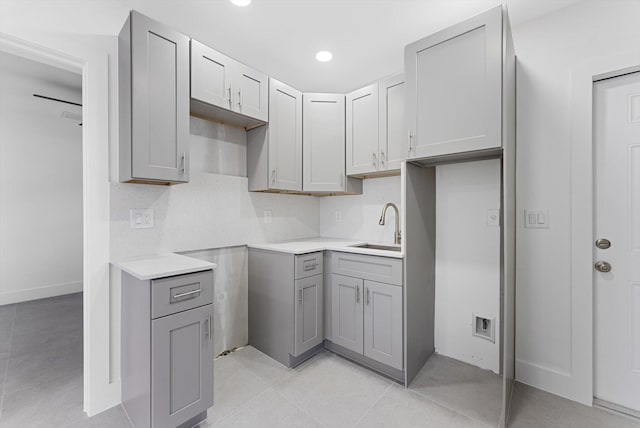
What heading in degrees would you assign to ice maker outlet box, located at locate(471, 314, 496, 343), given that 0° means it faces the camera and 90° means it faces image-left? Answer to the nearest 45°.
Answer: approximately 45°

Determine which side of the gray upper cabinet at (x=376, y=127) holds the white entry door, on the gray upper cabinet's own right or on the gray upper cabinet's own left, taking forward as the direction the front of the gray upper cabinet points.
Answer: on the gray upper cabinet's own left
